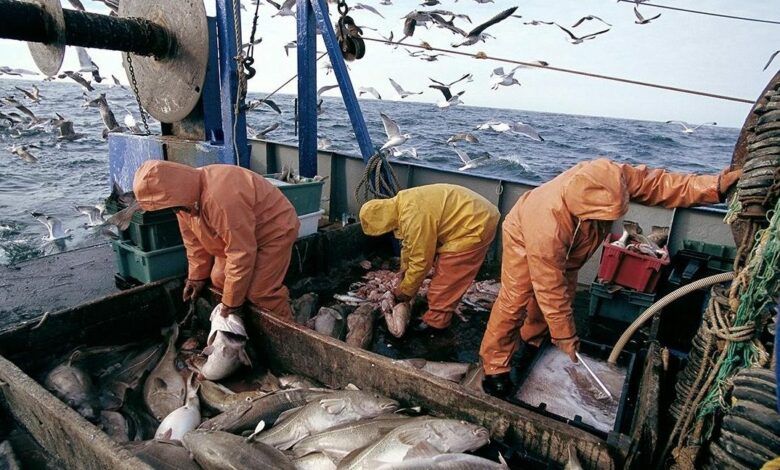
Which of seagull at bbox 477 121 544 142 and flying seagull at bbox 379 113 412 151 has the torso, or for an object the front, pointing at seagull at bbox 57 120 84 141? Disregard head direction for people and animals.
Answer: seagull at bbox 477 121 544 142

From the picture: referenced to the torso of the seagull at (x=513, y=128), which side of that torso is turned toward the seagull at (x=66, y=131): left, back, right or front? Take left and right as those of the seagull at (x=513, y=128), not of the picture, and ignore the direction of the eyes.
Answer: front

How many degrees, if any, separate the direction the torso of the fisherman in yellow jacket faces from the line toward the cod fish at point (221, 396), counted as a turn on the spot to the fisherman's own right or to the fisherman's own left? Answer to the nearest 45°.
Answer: approximately 45° to the fisherman's own left

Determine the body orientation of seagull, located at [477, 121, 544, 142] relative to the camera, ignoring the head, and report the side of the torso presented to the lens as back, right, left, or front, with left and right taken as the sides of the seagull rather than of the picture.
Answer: left

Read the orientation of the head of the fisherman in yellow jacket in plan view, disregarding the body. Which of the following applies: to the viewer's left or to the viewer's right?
to the viewer's left

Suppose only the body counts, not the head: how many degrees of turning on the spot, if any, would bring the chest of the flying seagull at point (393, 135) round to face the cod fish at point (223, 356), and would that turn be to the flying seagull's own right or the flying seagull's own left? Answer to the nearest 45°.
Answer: approximately 90° to the flying seagull's own right

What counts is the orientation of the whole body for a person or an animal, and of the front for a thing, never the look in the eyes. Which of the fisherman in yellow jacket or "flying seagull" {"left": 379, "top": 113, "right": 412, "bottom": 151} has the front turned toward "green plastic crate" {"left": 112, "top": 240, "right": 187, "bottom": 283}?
the fisherman in yellow jacket

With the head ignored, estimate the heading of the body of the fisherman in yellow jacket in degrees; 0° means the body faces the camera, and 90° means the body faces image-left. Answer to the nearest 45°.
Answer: approximately 90°

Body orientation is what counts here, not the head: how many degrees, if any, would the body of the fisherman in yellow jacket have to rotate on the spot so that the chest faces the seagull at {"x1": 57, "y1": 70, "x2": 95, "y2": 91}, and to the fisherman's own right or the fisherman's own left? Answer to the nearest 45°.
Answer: approximately 45° to the fisherman's own right

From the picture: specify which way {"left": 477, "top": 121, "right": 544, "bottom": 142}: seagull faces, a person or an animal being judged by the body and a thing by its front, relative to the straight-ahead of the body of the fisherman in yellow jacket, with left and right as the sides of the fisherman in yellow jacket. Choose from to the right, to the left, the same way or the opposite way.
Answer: the same way
